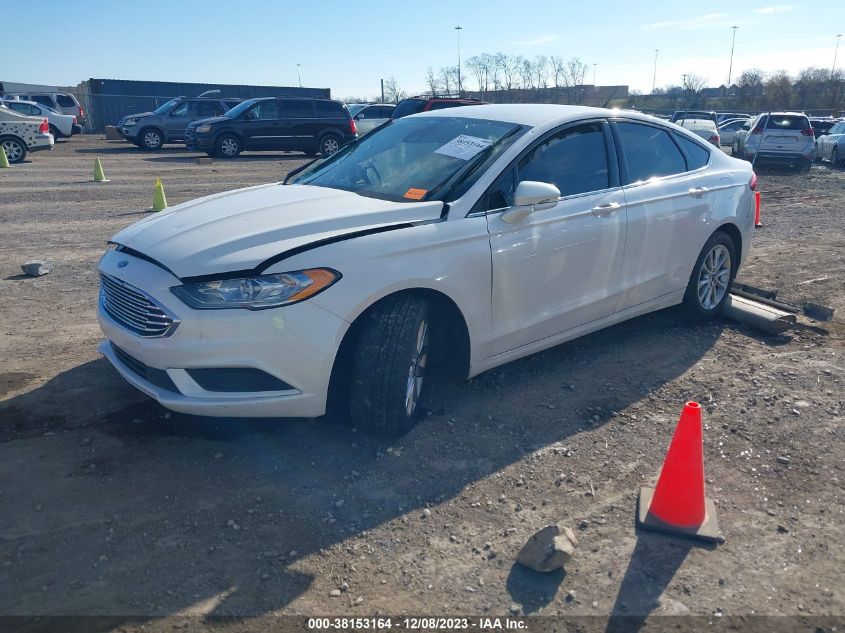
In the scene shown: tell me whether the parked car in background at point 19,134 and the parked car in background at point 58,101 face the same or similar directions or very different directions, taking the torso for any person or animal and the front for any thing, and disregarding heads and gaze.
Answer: same or similar directions

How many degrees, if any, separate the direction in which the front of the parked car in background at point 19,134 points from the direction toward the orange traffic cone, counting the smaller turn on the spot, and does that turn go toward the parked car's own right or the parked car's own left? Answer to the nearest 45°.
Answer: approximately 90° to the parked car's own left

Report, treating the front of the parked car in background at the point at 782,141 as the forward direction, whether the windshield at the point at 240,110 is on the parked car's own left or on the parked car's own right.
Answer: on the parked car's own left

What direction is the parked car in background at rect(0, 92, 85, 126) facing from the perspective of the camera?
to the viewer's left

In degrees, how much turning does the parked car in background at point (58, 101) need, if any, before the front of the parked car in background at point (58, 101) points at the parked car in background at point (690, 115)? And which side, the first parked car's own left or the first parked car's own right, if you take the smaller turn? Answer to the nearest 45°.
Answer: approximately 135° to the first parked car's own left

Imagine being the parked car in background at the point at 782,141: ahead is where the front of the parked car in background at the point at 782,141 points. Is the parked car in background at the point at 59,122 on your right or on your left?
on your left

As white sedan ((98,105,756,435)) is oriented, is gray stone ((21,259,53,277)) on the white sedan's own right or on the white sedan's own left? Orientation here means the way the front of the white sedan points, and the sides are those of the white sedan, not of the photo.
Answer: on the white sedan's own right

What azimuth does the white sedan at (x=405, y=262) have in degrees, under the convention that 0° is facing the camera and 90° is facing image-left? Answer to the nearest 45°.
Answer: approximately 45°

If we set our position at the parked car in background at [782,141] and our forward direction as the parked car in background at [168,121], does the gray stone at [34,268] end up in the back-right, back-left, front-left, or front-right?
front-left

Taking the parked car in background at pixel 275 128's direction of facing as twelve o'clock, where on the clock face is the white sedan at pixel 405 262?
The white sedan is roughly at 9 o'clock from the parked car in background.

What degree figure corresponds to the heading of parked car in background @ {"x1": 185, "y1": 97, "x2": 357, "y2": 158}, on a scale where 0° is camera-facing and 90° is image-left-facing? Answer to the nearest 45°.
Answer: approximately 90°

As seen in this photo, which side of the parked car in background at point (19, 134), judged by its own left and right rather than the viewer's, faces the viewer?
left

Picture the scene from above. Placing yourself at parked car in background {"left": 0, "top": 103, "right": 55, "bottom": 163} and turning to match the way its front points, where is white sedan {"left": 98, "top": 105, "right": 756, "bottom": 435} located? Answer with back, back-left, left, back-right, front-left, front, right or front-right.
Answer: left

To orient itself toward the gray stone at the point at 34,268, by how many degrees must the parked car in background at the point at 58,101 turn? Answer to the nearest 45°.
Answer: approximately 90° to its left

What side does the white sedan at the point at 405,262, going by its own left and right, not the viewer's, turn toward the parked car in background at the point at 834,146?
back

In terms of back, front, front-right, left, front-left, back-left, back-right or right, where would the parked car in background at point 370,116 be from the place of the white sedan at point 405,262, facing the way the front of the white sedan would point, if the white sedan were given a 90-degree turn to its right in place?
front-right

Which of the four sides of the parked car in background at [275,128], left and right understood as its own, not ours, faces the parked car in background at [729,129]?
back

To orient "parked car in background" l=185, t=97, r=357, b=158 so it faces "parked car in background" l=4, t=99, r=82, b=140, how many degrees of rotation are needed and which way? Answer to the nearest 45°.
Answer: approximately 45° to its right
